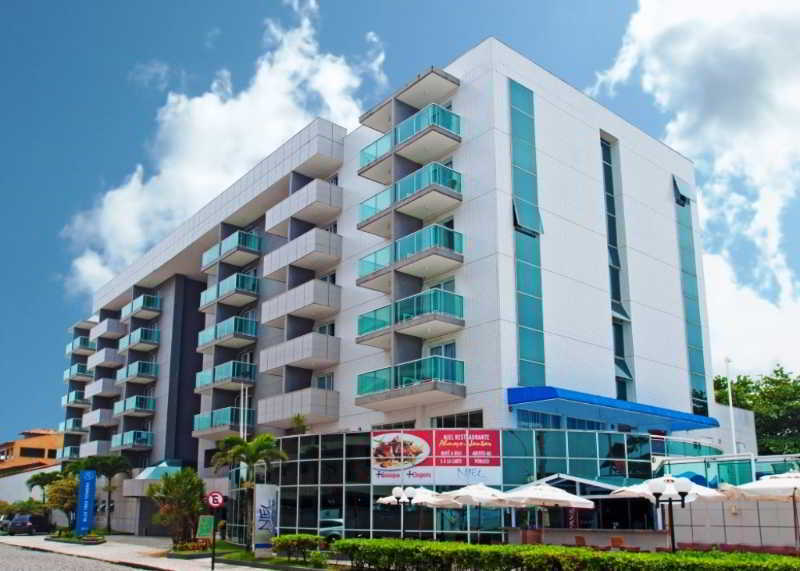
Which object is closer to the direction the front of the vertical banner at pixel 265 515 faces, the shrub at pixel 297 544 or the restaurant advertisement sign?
the shrub

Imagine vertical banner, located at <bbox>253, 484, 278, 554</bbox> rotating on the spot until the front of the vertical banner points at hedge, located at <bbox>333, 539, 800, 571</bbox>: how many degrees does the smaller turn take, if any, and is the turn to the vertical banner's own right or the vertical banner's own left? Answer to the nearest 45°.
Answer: approximately 45° to the vertical banner's own left

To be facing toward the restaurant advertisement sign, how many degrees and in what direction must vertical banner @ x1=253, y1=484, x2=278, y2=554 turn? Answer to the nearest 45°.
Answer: approximately 45° to its left

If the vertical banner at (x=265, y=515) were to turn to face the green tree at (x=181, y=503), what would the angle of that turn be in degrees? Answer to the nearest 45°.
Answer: approximately 135° to its right

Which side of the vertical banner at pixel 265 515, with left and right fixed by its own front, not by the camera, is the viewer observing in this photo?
front

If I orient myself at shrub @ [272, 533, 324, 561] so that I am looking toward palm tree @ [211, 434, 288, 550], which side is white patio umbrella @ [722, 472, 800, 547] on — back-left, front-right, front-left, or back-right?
back-right

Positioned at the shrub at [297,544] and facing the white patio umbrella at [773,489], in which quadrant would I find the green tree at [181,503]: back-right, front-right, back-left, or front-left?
back-left

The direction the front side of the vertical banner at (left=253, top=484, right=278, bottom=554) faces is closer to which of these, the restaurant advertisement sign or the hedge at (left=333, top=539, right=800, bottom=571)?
the hedge
